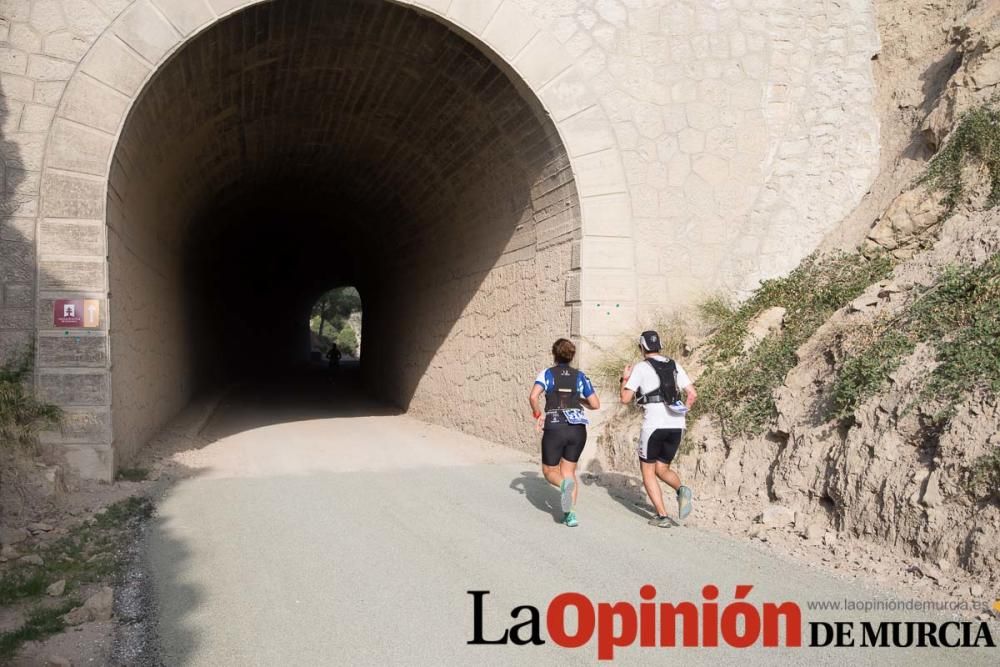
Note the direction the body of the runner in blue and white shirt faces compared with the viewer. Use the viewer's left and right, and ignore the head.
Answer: facing away from the viewer

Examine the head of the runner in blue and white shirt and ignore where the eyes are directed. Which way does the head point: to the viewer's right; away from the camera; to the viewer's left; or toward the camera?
away from the camera

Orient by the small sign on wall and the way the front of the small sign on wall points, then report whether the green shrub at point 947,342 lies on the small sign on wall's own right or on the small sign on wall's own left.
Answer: on the small sign on wall's own left

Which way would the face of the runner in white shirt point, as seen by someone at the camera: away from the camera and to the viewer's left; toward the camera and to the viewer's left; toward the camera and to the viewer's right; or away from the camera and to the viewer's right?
away from the camera and to the viewer's left

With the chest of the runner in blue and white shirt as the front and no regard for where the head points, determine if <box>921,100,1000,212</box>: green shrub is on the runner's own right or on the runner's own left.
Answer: on the runner's own right

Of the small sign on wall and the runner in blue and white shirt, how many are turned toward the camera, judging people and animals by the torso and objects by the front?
1

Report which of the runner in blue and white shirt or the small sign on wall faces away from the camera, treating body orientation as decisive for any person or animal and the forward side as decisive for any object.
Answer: the runner in blue and white shirt

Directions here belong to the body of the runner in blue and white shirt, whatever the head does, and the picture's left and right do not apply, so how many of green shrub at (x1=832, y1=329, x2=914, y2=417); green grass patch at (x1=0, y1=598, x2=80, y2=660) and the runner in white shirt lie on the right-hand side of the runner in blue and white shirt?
2

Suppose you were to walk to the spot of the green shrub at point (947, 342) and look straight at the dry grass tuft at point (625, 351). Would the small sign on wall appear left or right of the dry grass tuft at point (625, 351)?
left

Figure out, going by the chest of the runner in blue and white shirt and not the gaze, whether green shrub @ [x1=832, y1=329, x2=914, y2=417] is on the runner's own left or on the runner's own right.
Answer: on the runner's own right

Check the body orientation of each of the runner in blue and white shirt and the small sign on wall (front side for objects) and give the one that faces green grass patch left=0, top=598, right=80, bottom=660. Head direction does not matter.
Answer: the small sign on wall

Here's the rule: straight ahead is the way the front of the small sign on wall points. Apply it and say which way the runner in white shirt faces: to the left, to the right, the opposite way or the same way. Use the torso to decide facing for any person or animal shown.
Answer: the opposite way

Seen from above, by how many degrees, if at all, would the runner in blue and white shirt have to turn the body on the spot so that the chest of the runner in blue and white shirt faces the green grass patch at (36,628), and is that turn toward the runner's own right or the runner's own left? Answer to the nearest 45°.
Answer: approximately 135° to the runner's own left

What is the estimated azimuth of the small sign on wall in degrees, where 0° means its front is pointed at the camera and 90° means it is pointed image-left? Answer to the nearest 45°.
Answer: approximately 0°
